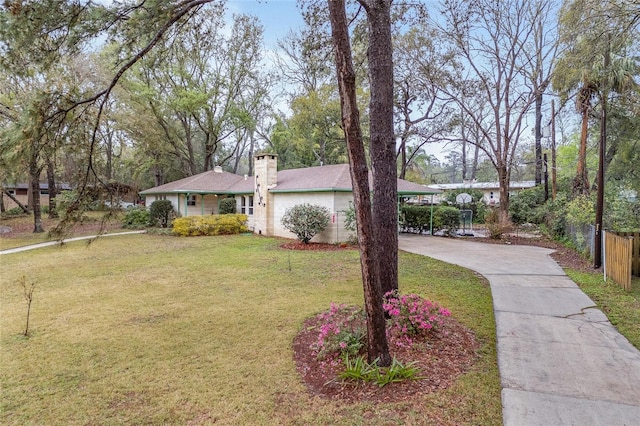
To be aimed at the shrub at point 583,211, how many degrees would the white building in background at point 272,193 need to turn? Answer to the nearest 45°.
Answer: approximately 90° to its left

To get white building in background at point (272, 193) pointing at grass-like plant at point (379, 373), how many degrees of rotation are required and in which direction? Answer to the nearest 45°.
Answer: approximately 45° to its left

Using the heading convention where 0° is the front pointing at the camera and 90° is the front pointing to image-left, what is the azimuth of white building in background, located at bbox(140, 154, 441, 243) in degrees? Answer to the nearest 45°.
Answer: approximately 45°

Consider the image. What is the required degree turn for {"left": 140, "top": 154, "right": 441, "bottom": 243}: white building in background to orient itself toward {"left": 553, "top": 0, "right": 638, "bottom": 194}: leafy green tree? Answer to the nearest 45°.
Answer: approximately 90° to its left

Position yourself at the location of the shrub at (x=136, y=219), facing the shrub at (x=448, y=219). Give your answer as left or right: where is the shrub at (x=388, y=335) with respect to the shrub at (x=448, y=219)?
right

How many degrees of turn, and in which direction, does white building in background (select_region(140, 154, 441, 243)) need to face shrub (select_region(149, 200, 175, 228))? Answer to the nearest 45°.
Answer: approximately 90° to its right

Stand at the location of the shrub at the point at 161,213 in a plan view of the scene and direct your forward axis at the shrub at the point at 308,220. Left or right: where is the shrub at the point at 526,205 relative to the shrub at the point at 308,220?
left

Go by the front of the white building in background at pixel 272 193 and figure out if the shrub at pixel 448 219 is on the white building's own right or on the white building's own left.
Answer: on the white building's own left
